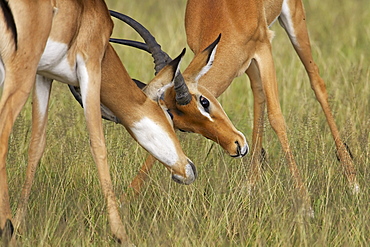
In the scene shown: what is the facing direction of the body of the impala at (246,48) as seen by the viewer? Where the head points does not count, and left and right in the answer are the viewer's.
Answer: facing the viewer and to the left of the viewer

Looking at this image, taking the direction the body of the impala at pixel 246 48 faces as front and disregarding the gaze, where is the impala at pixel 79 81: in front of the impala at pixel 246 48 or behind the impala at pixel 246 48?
in front
